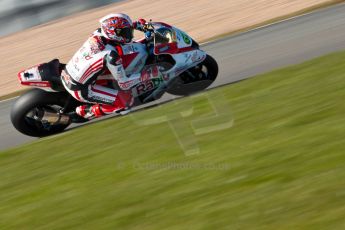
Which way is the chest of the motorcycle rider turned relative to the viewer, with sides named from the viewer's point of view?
facing to the right of the viewer
